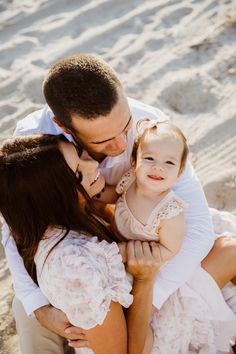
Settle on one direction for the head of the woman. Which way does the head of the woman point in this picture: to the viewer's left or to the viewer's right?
to the viewer's right

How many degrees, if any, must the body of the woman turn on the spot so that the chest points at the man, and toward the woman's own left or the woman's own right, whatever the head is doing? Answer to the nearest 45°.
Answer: approximately 45° to the woman's own left

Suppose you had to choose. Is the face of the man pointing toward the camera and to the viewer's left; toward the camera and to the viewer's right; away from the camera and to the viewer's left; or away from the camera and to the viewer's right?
toward the camera and to the viewer's right

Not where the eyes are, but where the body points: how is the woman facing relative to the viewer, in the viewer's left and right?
facing to the right of the viewer
